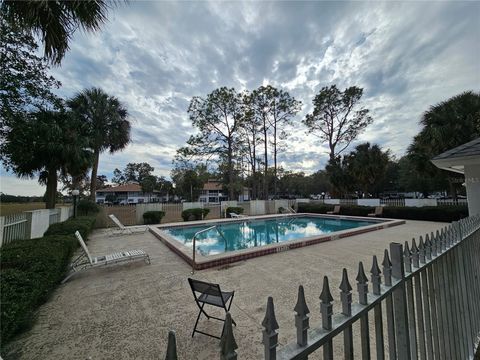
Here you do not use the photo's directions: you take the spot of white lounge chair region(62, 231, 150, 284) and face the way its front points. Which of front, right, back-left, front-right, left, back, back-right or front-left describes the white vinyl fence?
back-left

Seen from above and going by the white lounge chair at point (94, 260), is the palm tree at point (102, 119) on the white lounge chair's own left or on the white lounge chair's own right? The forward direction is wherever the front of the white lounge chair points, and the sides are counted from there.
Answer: on the white lounge chair's own left

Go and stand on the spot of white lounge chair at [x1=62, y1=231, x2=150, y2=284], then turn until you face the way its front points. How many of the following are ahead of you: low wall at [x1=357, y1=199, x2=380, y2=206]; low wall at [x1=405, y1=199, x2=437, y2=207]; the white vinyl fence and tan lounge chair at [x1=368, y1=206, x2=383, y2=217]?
3

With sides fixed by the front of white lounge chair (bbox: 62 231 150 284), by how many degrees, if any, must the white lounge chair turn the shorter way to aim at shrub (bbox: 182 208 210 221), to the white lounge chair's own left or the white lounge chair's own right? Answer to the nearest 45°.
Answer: approximately 45° to the white lounge chair's own left

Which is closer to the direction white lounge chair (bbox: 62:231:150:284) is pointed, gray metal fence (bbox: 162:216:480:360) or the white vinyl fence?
the gray metal fence

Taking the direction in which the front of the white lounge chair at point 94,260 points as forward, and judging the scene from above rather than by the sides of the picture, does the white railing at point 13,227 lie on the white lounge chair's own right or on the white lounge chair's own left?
on the white lounge chair's own left

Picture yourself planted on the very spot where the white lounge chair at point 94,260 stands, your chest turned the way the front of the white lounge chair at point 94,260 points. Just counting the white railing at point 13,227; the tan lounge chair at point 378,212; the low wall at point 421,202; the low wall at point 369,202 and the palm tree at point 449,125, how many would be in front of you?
4

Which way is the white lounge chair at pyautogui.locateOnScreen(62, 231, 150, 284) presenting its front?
to the viewer's right

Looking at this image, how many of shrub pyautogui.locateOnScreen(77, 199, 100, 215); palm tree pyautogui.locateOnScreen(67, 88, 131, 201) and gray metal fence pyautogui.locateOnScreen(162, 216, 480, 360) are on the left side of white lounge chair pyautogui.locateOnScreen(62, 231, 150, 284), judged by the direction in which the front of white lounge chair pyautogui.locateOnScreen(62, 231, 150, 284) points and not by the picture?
2

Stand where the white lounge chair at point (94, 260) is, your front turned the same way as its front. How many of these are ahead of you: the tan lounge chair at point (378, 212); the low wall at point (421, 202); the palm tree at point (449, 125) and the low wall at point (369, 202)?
4

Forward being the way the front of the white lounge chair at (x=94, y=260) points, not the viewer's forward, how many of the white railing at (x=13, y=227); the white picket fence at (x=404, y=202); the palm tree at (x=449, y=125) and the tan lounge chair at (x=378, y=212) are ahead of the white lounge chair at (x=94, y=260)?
3

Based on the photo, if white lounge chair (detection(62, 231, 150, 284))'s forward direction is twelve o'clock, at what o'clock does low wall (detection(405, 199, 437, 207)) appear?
The low wall is roughly at 12 o'clock from the white lounge chair.
